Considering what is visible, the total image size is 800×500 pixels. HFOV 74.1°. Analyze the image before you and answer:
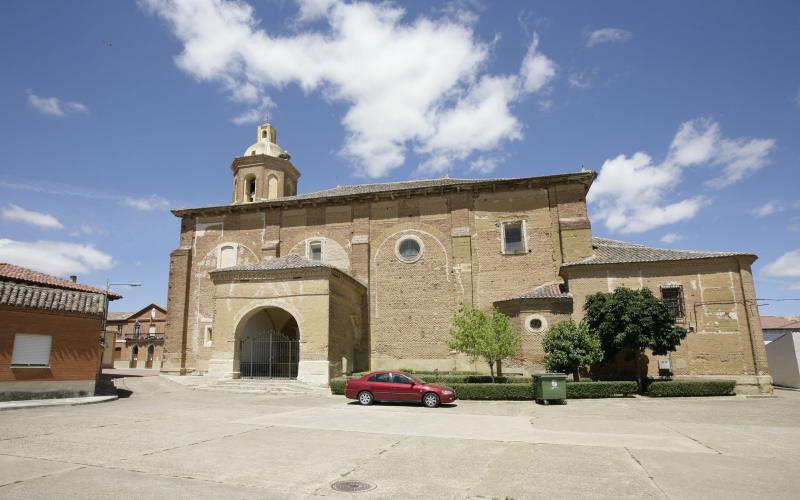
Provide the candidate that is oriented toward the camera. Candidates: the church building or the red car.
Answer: the church building

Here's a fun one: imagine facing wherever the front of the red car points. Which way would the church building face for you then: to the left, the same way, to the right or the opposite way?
to the right

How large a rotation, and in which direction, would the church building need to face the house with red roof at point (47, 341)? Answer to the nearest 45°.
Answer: approximately 45° to its right

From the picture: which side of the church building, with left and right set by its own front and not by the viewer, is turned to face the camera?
front

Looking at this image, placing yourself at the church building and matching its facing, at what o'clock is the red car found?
The red car is roughly at 12 o'clock from the church building.

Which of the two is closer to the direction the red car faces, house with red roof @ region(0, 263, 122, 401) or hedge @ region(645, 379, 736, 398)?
the hedge

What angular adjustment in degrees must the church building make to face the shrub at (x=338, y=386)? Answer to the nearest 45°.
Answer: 0° — it already faces it

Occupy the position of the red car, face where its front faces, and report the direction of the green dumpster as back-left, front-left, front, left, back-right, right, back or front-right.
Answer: front

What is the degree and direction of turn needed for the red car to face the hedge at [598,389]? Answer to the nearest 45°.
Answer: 0° — it already faces it

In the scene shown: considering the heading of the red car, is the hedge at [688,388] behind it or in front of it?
in front

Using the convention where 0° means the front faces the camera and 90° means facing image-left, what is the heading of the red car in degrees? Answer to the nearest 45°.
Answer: approximately 270°

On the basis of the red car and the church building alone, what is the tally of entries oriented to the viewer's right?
1

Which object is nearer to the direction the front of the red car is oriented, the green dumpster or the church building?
the green dumpster

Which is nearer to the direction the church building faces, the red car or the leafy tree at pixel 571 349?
the red car

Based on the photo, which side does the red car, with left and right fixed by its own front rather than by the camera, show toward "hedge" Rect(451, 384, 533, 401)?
front

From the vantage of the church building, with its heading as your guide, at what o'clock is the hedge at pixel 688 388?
The hedge is roughly at 10 o'clock from the church building.
